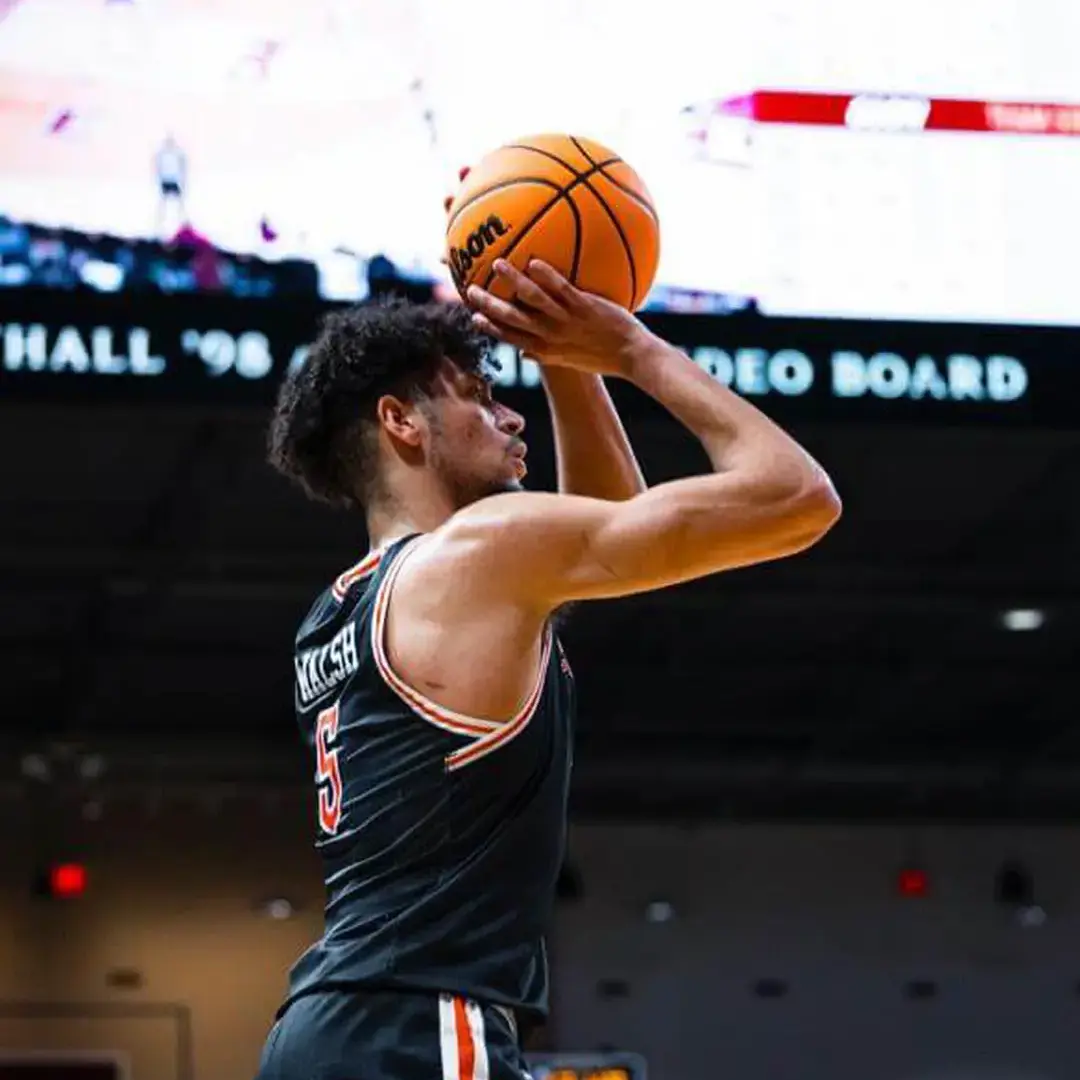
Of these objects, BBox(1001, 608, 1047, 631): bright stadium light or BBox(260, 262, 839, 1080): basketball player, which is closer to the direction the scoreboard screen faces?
the basketball player

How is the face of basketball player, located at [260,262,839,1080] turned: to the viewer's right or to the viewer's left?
to the viewer's right

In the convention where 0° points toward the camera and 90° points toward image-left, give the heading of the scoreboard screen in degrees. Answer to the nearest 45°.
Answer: approximately 0°

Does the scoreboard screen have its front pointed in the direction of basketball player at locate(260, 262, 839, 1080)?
yes

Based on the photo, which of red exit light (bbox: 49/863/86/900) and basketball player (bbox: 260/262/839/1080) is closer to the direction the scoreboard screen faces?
the basketball player

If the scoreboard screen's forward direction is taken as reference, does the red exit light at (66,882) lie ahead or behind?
behind

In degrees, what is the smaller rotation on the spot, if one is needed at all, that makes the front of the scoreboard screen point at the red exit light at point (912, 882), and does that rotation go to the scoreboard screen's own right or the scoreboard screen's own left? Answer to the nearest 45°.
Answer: approximately 180°

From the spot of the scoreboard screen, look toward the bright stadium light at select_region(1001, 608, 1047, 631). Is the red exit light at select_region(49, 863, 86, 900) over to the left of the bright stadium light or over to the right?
left

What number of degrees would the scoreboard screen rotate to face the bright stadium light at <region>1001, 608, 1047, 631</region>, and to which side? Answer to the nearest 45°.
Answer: approximately 135° to its left

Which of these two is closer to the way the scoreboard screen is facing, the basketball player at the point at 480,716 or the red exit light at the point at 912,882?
the basketball player
